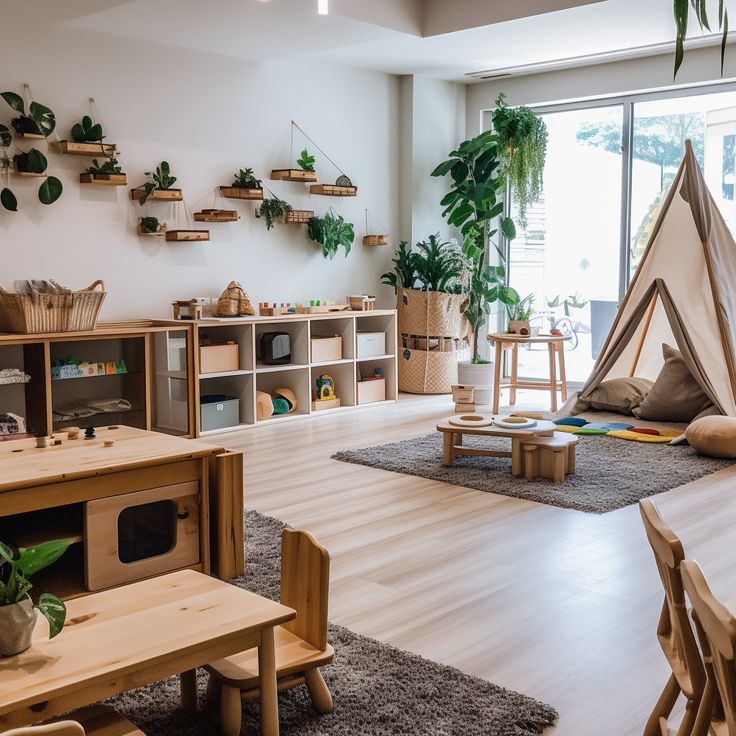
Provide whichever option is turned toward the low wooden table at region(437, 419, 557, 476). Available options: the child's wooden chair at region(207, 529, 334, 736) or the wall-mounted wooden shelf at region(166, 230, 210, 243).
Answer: the wall-mounted wooden shelf

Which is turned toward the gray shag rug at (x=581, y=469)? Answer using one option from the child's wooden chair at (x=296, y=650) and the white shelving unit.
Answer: the white shelving unit

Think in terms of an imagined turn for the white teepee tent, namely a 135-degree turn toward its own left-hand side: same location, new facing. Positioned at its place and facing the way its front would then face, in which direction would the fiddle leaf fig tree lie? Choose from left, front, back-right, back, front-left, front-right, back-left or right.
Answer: back-left

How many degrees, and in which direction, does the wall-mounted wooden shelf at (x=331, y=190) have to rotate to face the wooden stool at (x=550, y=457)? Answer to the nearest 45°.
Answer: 0° — it already faces it

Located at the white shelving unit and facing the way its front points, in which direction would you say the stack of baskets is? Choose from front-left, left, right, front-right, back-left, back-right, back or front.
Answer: left

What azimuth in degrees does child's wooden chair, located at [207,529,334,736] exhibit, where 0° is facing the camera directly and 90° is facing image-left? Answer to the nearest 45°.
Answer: approximately 45°

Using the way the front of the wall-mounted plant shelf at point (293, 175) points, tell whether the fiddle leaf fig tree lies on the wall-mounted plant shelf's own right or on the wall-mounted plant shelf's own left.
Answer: on the wall-mounted plant shelf's own left

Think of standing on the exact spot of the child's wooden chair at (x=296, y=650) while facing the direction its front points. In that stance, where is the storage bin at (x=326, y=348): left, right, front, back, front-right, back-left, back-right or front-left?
back-right

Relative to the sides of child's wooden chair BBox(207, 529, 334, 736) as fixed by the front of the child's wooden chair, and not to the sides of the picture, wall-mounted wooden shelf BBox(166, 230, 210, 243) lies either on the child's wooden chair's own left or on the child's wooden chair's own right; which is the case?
on the child's wooden chair's own right

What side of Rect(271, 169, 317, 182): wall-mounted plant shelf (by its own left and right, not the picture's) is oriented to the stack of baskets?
left

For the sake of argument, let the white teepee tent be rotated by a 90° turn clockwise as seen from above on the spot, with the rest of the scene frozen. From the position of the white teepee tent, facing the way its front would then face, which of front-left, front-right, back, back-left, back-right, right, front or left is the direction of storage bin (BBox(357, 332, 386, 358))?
front-left

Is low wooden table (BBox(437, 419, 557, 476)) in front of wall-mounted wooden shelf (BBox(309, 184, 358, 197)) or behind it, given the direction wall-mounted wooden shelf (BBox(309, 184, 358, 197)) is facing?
in front

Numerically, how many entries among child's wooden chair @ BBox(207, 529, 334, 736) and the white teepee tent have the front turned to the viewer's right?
0

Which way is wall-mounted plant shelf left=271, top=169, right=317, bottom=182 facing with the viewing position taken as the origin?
facing the viewer and to the right of the viewer

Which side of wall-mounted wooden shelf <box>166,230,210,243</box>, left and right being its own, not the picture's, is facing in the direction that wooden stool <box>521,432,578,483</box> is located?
front

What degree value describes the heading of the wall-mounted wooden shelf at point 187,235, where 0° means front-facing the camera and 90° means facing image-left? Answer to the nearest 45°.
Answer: approximately 315°

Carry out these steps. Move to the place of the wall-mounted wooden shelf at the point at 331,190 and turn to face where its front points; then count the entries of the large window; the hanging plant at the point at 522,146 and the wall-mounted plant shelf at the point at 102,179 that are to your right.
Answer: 1

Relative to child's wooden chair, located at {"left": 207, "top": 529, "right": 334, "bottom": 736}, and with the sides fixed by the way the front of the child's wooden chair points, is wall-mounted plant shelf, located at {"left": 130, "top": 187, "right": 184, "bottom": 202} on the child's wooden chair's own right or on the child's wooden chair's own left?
on the child's wooden chair's own right
